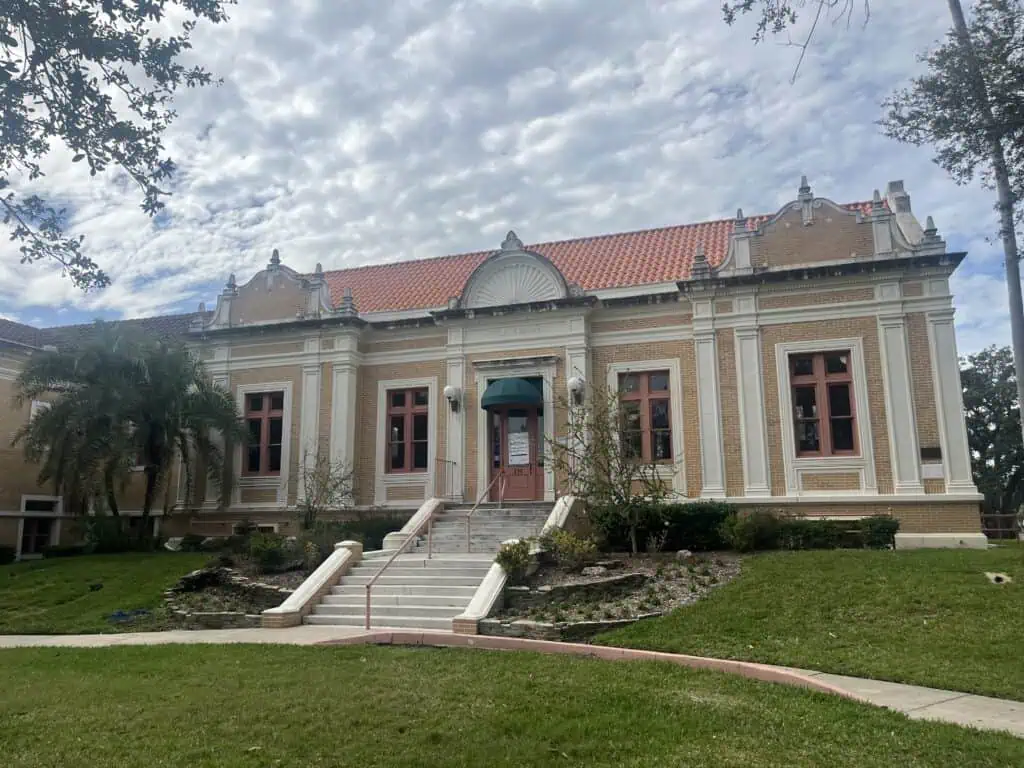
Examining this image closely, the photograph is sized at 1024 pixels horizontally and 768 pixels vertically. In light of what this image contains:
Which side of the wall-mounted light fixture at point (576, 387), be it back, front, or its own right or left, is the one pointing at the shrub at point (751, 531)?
left

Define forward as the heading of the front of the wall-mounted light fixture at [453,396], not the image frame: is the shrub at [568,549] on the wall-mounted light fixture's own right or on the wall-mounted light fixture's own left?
on the wall-mounted light fixture's own left

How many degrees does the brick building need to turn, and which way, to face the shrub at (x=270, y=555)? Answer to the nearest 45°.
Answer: approximately 45° to its right

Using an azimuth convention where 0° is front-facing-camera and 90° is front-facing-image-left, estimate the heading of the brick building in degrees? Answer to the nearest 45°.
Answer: approximately 45°

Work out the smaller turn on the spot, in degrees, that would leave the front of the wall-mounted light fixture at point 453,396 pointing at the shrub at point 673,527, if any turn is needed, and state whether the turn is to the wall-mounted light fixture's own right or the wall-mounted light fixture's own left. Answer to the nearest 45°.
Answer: approximately 90° to the wall-mounted light fixture's own left

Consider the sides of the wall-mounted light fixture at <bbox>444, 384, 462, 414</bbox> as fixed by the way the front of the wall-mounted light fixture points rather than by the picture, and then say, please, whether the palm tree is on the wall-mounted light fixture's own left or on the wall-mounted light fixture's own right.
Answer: on the wall-mounted light fixture's own right

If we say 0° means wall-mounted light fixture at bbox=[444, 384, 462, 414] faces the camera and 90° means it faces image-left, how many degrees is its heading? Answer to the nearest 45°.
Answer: approximately 45°

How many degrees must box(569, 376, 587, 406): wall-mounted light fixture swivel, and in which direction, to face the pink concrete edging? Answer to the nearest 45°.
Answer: approximately 45° to its left

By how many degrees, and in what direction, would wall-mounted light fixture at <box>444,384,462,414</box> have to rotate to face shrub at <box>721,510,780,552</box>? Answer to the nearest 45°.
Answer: approximately 90° to its left

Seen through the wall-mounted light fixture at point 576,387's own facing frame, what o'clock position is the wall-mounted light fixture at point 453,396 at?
the wall-mounted light fixture at point 453,396 is roughly at 2 o'clock from the wall-mounted light fixture at point 576,387.
